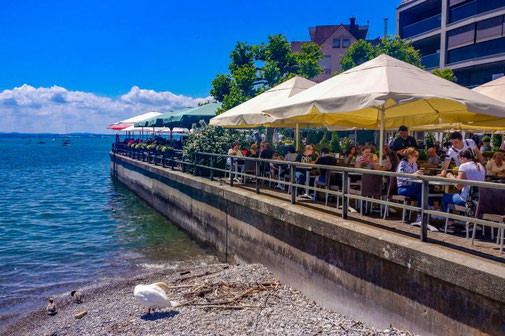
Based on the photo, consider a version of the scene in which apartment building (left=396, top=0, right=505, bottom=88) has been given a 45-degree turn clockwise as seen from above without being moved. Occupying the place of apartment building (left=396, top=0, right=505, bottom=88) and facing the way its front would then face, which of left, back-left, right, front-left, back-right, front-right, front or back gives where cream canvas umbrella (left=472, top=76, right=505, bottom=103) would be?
left

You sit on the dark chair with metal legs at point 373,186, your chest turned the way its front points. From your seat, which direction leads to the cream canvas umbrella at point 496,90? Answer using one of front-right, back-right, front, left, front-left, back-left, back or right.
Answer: right

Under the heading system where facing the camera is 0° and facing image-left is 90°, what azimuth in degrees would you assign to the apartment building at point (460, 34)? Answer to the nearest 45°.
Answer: approximately 45°

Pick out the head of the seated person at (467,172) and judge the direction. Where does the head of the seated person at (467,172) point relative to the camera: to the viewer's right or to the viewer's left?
to the viewer's left

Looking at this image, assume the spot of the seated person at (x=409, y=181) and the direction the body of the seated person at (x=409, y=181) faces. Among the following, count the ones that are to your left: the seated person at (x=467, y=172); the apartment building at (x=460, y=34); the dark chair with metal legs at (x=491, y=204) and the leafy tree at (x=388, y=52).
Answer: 2
